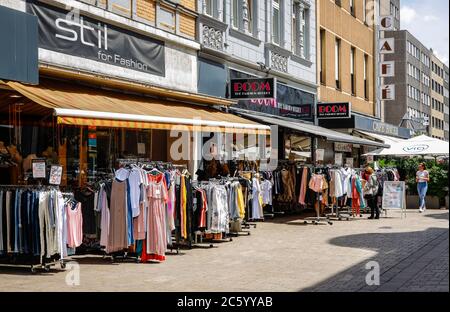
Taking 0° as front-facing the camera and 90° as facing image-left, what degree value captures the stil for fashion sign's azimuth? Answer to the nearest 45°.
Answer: approximately 315°

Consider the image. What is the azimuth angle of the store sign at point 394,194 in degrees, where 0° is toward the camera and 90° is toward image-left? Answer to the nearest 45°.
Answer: approximately 0°

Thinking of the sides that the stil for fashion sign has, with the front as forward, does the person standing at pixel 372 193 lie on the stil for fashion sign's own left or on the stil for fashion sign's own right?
on the stil for fashion sign's own left

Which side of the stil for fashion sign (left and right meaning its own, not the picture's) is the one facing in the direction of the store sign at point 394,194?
left
